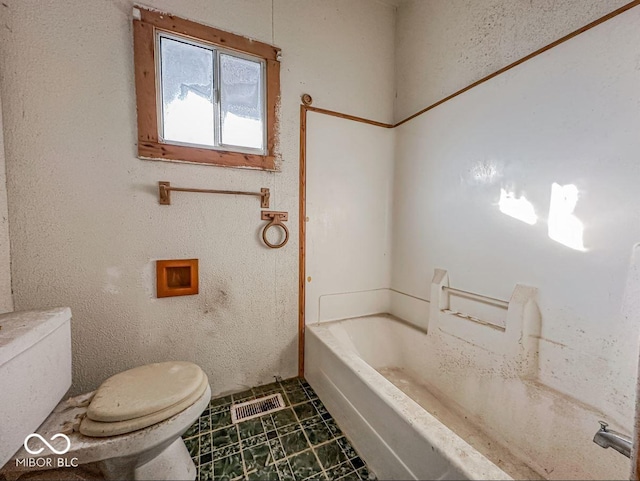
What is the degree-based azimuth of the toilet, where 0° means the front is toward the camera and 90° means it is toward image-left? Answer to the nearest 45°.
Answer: approximately 270°

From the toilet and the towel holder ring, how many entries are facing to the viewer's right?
1

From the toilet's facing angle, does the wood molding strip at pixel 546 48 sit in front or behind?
in front
